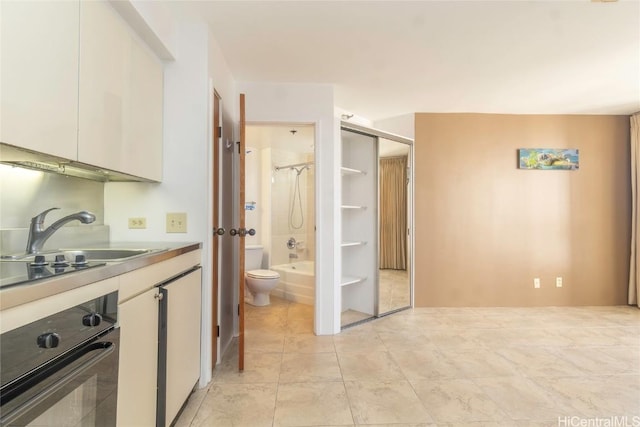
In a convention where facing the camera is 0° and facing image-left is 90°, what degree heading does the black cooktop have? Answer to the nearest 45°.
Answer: approximately 315°

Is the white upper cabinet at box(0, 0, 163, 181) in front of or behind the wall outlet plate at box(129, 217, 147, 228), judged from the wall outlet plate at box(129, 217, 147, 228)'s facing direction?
in front

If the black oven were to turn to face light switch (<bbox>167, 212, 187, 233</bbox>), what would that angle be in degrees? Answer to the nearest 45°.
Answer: approximately 90° to its left

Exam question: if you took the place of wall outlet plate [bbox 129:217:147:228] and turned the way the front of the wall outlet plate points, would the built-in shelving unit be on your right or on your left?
on your left

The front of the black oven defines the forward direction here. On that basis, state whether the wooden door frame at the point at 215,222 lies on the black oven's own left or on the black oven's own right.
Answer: on the black oven's own left

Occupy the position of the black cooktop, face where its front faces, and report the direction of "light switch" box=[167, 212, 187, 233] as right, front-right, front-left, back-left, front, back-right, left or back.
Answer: left

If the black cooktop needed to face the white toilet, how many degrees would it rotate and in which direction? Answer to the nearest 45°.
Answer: approximately 90° to its left

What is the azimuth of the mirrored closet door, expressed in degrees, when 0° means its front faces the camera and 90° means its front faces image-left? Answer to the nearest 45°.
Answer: approximately 315°
